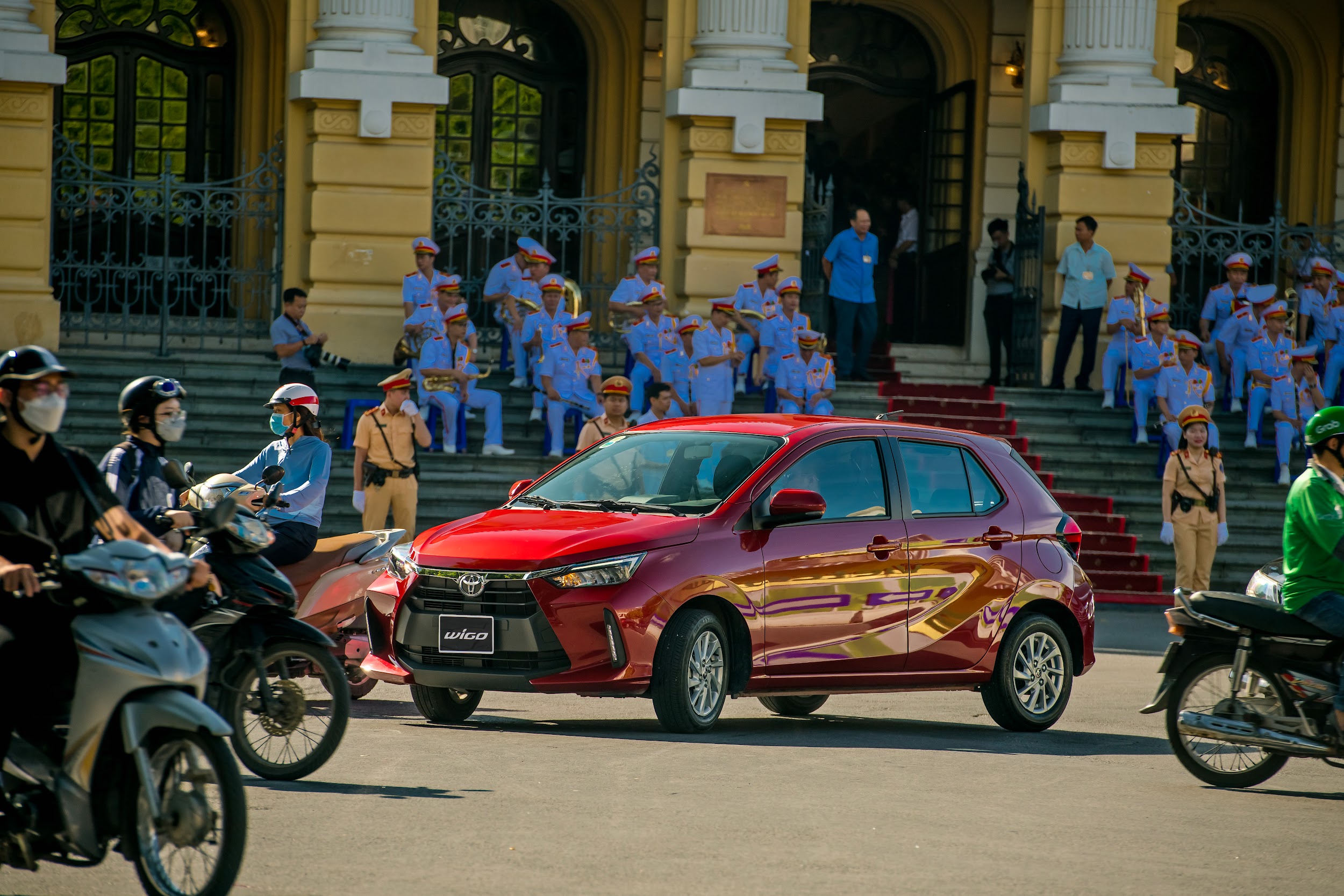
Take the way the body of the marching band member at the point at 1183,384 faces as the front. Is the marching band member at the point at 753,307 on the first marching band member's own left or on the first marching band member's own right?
on the first marching band member's own right

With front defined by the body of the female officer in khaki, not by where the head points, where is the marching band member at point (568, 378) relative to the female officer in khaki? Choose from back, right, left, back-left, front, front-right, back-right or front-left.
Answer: right

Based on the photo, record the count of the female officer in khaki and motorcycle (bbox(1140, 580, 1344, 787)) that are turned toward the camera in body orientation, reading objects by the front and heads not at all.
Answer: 1

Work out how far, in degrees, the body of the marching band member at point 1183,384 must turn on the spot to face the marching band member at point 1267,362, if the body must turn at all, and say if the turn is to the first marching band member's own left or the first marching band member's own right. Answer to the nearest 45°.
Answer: approximately 135° to the first marching band member's own left

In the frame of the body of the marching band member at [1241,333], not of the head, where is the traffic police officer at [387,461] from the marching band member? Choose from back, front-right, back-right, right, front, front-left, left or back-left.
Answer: right

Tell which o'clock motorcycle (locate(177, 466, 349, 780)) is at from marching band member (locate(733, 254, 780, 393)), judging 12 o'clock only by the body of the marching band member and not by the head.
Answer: The motorcycle is roughly at 2 o'clock from the marching band member.

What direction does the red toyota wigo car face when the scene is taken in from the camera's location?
facing the viewer and to the left of the viewer

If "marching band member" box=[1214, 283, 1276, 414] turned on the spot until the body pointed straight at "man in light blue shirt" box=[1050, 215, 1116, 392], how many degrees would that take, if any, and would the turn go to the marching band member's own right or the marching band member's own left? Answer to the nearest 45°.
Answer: approximately 135° to the marching band member's own right

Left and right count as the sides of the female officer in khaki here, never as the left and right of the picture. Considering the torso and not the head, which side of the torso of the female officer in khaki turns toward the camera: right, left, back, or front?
front

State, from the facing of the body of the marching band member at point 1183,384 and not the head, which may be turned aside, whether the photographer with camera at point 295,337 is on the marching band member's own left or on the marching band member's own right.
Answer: on the marching band member's own right

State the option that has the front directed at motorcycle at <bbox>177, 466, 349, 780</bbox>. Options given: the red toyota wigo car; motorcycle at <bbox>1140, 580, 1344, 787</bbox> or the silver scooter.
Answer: the red toyota wigo car

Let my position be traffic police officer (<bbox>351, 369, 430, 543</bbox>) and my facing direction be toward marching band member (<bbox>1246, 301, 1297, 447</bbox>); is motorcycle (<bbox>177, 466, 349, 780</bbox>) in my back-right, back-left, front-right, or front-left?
back-right

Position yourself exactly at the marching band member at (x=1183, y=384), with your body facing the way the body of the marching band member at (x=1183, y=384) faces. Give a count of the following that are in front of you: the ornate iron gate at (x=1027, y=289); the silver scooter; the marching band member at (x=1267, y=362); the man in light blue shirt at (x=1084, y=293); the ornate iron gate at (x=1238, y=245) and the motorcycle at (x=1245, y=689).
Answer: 2

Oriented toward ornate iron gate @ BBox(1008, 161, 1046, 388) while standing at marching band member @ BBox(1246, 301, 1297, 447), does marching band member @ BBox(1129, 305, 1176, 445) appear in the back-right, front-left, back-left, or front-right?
front-left

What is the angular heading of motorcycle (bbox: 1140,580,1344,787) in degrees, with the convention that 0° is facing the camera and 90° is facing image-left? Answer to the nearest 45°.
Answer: approximately 270°

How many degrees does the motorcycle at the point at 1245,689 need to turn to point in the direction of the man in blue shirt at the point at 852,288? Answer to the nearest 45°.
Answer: approximately 90° to its left

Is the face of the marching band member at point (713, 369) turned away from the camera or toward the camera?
toward the camera
